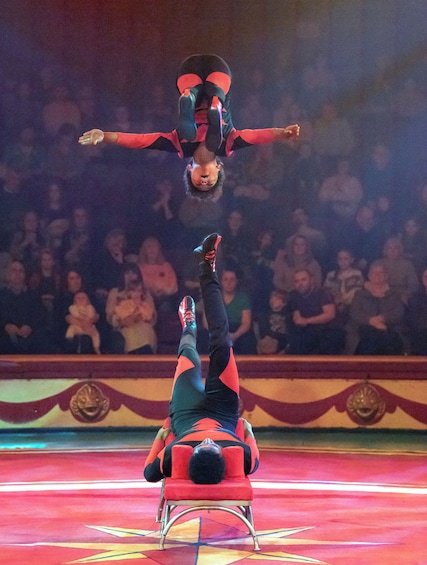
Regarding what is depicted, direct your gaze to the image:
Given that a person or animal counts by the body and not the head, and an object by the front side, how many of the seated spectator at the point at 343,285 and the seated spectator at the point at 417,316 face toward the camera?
2

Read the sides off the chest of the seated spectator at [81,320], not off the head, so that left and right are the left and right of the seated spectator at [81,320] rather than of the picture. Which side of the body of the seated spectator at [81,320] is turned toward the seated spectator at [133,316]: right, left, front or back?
left

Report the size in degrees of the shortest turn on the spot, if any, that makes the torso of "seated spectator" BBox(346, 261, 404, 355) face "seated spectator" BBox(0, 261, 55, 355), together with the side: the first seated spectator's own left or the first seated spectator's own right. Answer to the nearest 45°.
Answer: approximately 90° to the first seated spectator's own right

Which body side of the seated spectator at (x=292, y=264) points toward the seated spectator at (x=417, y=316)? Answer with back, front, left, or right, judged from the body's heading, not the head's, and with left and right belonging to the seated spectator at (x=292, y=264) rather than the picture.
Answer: left

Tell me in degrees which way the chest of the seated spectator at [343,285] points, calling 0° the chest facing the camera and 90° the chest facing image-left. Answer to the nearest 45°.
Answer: approximately 0°

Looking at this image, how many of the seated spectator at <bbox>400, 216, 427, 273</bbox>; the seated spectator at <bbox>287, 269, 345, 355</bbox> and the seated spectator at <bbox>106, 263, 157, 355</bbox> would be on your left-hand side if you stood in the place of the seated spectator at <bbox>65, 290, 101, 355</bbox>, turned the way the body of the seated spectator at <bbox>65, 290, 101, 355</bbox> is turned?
3

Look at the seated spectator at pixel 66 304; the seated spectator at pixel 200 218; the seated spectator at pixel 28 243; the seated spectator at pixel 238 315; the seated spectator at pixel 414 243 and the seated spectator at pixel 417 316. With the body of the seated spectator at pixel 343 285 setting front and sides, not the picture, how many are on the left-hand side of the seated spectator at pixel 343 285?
2
